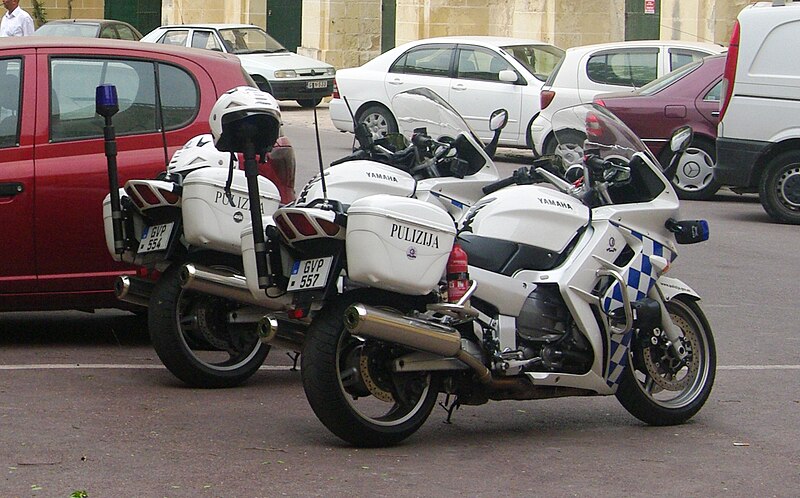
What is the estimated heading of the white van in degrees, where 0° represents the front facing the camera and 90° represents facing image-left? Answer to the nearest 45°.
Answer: approximately 270°

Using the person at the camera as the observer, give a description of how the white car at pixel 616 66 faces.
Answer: facing to the right of the viewer

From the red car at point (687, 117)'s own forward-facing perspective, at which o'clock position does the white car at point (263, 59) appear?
The white car is roughly at 8 o'clock from the red car.

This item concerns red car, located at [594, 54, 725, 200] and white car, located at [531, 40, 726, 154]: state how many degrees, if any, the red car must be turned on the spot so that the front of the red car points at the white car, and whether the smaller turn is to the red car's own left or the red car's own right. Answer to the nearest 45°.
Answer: approximately 90° to the red car's own left

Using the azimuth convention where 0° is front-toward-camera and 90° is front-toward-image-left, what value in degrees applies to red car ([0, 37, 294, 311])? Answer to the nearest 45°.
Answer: approximately 90°

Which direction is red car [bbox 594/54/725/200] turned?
to the viewer's right

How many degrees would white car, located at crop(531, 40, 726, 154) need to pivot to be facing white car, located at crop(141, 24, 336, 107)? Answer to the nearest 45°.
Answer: approximately 135° to its left

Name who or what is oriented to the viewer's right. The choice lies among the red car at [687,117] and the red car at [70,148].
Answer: the red car at [687,117]

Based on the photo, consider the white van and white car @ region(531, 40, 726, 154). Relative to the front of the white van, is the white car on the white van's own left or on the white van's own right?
on the white van's own left
